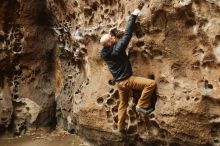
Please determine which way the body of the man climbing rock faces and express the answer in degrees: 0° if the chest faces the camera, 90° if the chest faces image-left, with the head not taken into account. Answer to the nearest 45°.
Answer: approximately 225°
